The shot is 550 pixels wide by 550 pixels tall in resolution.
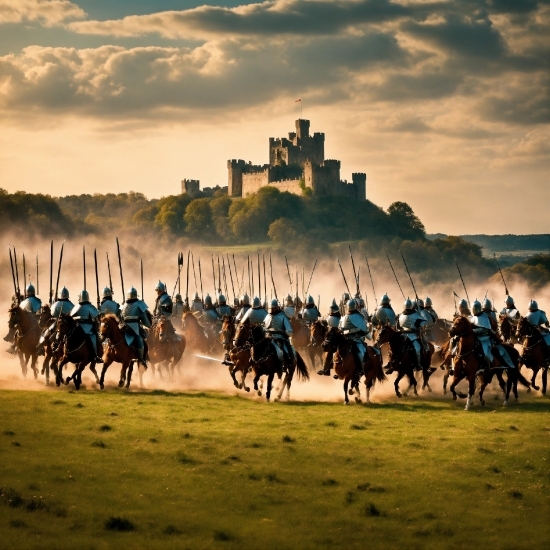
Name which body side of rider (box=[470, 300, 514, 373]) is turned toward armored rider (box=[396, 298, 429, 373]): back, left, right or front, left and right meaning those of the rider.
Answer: right

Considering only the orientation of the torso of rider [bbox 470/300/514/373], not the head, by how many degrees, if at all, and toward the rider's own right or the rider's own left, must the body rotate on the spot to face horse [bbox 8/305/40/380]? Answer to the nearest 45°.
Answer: approximately 45° to the rider's own right

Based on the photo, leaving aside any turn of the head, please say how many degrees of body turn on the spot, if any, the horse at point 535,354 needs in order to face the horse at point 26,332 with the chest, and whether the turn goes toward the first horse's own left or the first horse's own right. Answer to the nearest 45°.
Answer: approximately 45° to the first horse's own right

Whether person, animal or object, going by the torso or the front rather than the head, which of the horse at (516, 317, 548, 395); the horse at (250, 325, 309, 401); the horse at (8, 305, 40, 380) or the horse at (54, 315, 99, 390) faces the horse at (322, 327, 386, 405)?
the horse at (516, 317, 548, 395)

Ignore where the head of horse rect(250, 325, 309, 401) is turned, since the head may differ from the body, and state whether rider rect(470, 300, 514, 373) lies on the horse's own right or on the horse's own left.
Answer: on the horse's own left

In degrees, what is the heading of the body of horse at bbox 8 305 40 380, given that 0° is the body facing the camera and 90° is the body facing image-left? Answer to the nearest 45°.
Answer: approximately 45°

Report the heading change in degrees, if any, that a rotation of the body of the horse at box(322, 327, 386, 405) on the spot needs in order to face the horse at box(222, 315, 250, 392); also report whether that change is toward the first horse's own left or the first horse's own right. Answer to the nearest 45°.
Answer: approximately 90° to the first horse's own right

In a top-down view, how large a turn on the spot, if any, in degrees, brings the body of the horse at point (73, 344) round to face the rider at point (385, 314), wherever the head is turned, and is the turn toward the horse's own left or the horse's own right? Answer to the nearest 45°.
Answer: approximately 135° to the horse's own left

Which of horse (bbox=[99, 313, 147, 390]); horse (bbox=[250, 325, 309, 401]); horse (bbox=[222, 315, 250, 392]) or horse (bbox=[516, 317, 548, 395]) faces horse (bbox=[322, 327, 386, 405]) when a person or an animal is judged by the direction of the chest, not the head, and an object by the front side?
horse (bbox=[516, 317, 548, 395])

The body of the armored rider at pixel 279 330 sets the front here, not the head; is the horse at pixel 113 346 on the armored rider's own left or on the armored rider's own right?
on the armored rider's own right

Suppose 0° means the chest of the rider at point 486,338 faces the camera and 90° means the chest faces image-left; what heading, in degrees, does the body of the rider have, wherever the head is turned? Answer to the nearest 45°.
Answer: approximately 45°

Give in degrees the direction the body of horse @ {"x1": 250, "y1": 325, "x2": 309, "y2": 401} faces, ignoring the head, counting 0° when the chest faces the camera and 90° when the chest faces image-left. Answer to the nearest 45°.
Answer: approximately 45°
